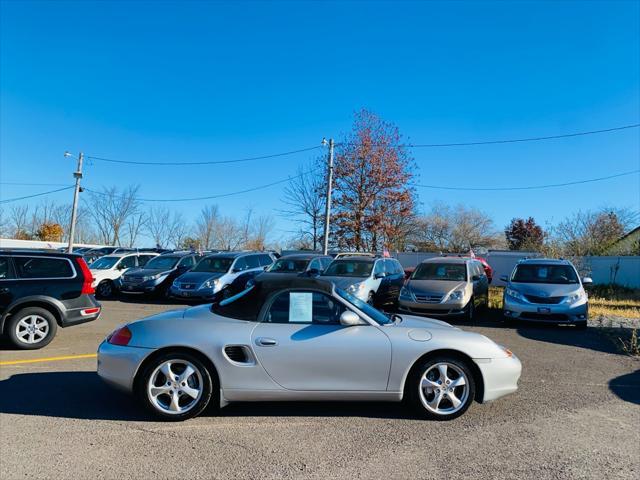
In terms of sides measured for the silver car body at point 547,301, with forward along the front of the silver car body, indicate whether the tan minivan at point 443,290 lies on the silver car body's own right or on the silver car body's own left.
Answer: on the silver car body's own right

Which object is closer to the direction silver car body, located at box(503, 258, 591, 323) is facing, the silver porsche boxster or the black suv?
the silver porsche boxster

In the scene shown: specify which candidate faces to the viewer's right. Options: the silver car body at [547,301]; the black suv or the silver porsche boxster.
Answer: the silver porsche boxster

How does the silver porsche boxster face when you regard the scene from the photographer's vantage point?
facing to the right of the viewer

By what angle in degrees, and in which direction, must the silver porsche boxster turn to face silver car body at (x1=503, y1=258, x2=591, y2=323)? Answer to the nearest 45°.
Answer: approximately 45° to its left

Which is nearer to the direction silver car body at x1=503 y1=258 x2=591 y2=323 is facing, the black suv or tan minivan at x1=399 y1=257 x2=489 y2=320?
the black suv

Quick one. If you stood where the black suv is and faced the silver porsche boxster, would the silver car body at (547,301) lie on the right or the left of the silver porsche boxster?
left

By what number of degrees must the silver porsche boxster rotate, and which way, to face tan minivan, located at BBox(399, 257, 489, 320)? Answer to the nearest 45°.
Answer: approximately 45° to its left

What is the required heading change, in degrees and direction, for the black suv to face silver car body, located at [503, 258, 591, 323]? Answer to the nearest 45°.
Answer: approximately 180°

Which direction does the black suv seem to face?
to the viewer's left

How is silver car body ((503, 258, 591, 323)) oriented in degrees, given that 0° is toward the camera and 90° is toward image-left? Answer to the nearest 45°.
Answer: approximately 0°

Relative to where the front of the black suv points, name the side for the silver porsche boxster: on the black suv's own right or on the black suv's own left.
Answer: on the black suv's own left
